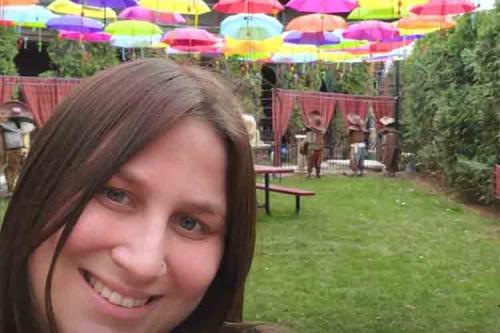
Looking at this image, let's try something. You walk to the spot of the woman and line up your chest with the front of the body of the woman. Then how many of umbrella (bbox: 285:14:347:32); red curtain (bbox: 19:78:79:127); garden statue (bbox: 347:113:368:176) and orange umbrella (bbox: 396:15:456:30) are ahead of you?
0

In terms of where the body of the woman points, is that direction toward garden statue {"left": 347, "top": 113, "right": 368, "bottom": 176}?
no

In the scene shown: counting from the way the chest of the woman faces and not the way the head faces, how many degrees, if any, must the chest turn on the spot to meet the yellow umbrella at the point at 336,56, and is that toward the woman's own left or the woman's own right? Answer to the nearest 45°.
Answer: approximately 180°

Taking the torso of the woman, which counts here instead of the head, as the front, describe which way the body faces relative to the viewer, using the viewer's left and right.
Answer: facing the viewer

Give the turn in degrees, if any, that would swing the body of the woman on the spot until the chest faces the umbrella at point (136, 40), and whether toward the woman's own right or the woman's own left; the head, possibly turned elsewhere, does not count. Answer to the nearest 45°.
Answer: approximately 180°

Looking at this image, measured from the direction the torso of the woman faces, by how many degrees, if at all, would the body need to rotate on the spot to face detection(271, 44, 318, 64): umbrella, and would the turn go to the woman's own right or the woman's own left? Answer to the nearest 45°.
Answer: approximately 180°

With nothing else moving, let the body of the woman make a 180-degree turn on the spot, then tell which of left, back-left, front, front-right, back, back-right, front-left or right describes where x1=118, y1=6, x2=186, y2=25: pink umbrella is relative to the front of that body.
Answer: front

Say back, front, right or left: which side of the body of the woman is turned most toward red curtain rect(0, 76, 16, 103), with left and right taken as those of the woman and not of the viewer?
back

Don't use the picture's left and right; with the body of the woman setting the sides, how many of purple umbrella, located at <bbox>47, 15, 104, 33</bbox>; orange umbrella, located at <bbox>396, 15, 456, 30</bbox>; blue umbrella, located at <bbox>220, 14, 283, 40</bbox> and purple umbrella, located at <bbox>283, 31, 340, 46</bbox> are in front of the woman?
0

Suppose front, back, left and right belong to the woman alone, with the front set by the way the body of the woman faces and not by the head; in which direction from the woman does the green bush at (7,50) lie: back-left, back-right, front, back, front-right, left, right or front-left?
back

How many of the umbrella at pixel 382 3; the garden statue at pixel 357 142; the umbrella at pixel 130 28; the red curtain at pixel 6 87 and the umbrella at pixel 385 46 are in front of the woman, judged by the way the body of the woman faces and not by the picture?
0

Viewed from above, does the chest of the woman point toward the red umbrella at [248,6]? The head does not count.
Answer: no

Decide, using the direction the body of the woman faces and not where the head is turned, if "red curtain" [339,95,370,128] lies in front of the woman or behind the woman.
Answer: behind

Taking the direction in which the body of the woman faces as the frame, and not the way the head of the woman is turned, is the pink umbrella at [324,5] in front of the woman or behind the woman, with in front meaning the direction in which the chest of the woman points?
behind

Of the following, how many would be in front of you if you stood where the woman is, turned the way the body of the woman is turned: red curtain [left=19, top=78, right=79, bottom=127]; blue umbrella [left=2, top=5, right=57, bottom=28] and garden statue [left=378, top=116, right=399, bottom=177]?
0

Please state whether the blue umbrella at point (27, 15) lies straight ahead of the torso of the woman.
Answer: no

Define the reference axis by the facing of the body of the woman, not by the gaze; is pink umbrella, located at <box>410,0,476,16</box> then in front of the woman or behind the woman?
behind

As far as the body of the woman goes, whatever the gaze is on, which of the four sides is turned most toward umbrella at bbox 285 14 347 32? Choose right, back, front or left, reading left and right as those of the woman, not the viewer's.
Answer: back

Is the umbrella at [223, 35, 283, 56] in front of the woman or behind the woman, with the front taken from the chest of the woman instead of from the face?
behind

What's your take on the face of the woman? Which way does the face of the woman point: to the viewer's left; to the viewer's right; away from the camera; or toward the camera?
toward the camera

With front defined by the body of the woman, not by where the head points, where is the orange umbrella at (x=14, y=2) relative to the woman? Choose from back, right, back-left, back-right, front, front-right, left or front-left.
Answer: back
